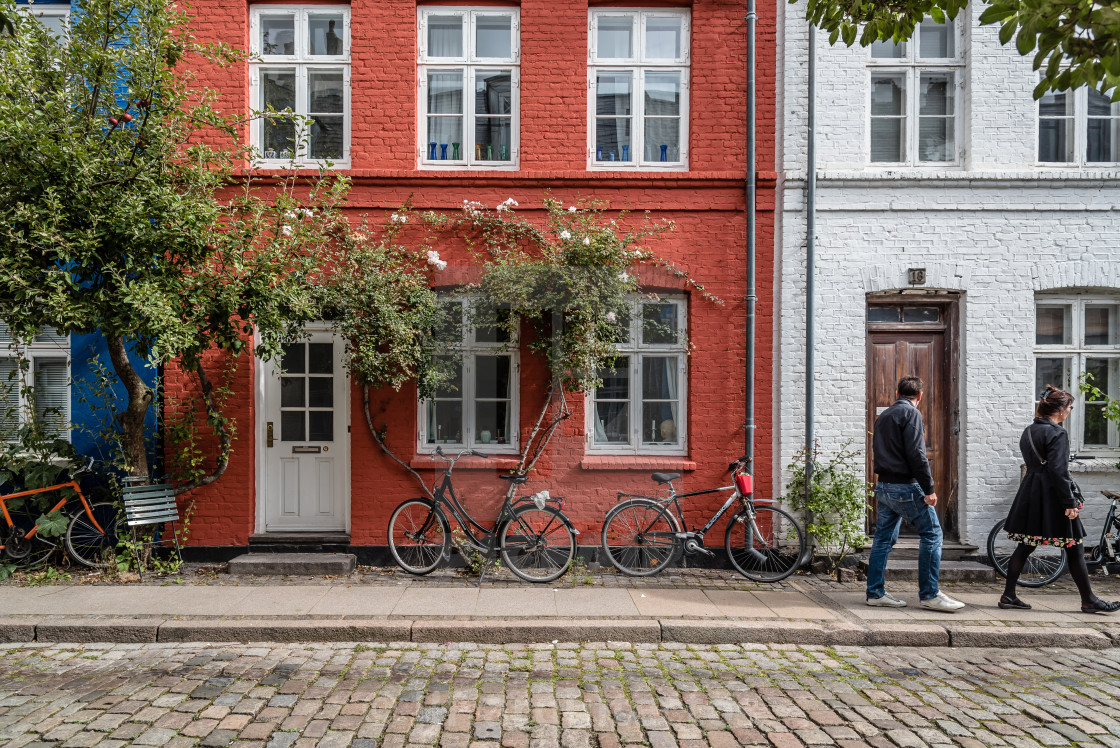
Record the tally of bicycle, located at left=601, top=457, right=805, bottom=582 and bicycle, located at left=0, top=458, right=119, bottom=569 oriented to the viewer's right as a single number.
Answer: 2

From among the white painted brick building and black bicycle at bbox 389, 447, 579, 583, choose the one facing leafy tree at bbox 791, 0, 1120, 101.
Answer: the white painted brick building

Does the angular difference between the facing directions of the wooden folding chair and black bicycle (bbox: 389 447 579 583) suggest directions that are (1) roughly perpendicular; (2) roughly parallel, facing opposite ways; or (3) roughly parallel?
roughly perpendicular

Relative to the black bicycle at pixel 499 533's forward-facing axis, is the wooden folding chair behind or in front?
in front

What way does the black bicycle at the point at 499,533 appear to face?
to the viewer's left

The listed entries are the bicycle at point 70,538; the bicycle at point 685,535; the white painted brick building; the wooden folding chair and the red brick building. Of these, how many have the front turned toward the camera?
3

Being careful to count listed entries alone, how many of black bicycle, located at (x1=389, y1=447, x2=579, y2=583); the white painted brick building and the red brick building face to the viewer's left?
1

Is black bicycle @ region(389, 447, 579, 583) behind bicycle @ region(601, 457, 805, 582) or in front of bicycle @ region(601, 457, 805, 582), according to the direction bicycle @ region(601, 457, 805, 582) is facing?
behind

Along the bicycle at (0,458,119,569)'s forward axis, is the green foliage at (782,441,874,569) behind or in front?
in front

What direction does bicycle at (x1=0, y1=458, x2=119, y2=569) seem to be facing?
to the viewer's right

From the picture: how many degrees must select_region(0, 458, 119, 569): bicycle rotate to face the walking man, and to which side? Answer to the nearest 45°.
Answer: approximately 45° to its right

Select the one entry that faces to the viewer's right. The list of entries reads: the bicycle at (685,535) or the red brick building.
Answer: the bicycle

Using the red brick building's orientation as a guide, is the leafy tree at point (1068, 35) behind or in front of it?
in front

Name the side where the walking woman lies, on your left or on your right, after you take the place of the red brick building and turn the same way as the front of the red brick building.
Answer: on your left
